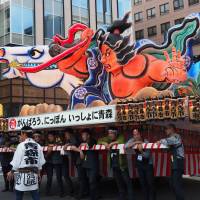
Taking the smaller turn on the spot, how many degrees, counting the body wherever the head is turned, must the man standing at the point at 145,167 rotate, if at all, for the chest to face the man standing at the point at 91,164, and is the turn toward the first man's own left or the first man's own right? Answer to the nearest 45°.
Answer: approximately 135° to the first man's own right

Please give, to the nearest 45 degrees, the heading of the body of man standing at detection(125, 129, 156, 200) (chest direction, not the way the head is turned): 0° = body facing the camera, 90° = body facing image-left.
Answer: approximately 0°
